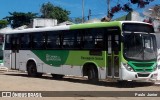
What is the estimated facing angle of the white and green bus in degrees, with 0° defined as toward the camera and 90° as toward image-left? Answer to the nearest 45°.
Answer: approximately 315°
